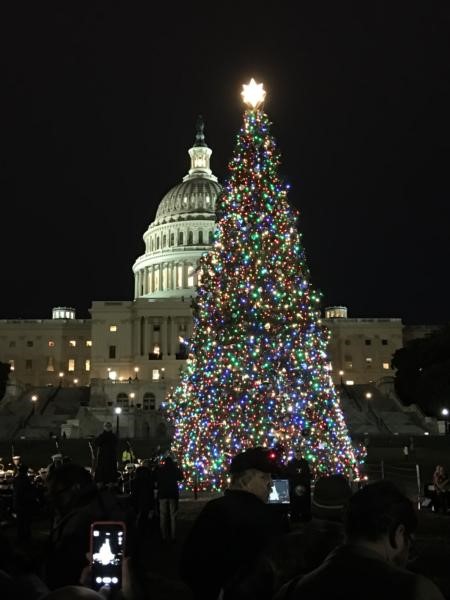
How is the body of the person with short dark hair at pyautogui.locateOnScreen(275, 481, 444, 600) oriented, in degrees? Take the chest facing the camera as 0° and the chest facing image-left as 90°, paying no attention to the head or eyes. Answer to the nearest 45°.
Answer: approximately 225°

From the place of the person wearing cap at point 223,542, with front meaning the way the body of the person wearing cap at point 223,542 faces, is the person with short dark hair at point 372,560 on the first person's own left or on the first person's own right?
on the first person's own right

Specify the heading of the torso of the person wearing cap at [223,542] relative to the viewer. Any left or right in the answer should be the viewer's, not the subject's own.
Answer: facing away from the viewer and to the right of the viewer

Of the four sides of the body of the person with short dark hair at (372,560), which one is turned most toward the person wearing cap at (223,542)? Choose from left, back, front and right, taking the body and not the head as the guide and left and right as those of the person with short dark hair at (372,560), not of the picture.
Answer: left

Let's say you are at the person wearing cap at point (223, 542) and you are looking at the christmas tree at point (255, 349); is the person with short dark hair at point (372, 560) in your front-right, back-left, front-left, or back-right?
back-right

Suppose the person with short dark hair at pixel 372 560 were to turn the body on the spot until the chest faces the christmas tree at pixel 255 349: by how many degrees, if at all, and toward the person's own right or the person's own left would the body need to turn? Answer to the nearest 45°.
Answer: approximately 45° to the person's own left

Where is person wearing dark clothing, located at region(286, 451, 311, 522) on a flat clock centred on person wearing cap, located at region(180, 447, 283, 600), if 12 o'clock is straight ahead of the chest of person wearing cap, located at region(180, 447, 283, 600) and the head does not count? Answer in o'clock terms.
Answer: person wearing dark clothing, located at region(286, 451, 311, 522) is roughly at 11 o'clock from person wearing cap, located at region(180, 447, 283, 600).
